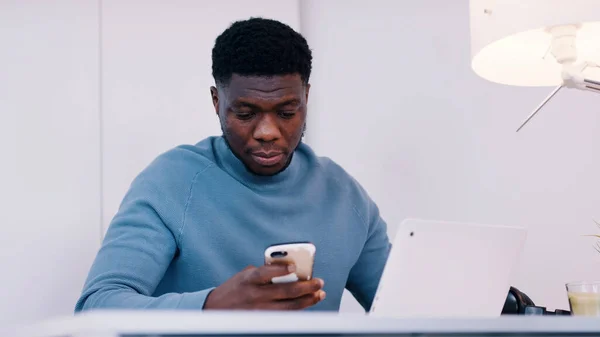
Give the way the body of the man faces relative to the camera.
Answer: toward the camera

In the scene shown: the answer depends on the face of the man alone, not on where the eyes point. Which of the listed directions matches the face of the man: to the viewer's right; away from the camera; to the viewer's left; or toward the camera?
toward the camera

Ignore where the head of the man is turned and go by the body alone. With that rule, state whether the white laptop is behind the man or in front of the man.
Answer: in front
